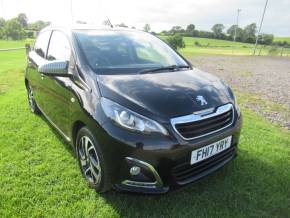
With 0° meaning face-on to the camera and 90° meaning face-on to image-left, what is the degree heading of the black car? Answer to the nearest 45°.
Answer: approximately 315°
